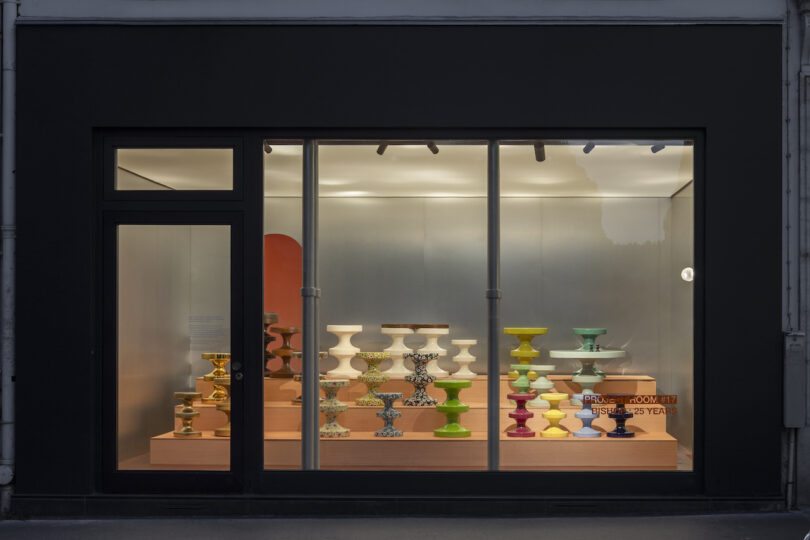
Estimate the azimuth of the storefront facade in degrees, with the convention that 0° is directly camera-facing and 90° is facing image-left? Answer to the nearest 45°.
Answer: approximately 0°

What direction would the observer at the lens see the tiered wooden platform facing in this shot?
facing the viewer

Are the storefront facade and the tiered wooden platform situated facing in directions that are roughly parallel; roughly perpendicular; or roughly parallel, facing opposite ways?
roughly parallel
